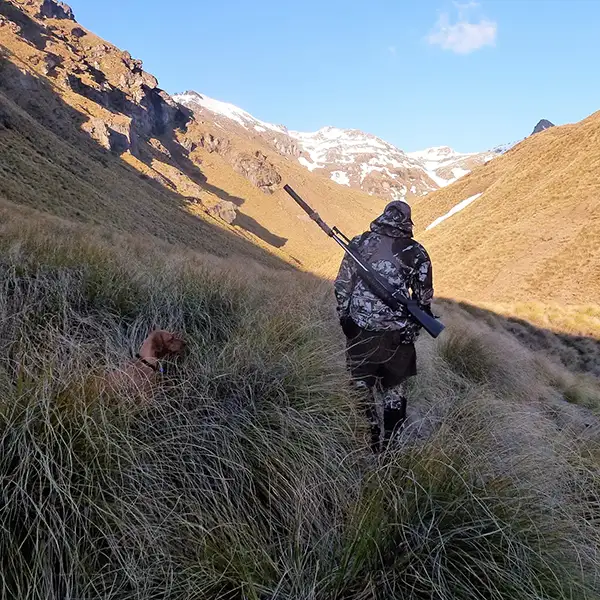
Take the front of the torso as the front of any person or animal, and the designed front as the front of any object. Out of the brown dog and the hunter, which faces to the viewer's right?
the brown dog

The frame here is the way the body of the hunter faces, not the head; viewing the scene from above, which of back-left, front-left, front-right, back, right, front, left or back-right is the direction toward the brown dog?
back-left

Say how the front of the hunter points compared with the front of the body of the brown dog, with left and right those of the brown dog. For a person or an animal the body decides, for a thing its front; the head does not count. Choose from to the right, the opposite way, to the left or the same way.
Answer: to the left

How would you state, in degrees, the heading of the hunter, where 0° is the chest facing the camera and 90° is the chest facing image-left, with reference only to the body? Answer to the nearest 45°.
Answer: approximately 180°

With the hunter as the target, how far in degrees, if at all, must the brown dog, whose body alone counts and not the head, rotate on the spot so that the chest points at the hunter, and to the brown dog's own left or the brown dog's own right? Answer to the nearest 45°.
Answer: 0° — it already faces them

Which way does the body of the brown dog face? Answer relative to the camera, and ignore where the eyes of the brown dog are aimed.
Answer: to the viewer's right
